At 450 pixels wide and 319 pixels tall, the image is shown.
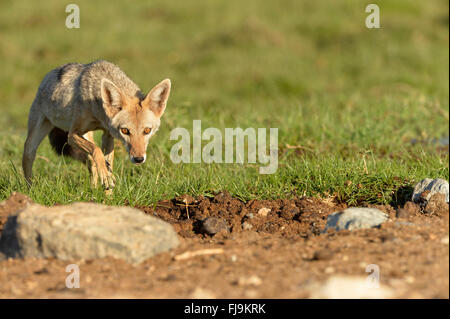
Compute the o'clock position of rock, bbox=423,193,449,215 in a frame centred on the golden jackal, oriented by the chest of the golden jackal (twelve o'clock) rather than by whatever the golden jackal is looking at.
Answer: The rock is roughly at 12 o'clock from the golden jackal.

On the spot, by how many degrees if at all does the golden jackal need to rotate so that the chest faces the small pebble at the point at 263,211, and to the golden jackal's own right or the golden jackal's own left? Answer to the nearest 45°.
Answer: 0° — it already faces it

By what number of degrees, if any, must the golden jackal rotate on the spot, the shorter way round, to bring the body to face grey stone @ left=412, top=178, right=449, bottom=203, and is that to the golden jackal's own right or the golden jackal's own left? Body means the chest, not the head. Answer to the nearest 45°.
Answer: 0° — it already faces it

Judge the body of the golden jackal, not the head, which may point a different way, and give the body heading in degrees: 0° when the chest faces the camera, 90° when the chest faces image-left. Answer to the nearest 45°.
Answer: approximately 315°

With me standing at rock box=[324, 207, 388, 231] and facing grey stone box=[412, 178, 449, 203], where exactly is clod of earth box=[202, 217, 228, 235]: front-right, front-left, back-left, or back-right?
back-left

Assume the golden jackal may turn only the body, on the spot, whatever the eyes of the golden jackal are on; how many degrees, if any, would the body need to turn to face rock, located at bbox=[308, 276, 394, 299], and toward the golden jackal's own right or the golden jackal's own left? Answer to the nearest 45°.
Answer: approximately 45° to the golden jackal's own right

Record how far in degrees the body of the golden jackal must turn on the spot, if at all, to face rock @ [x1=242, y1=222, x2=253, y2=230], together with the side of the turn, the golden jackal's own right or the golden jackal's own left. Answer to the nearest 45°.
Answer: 0° — it already faces it
